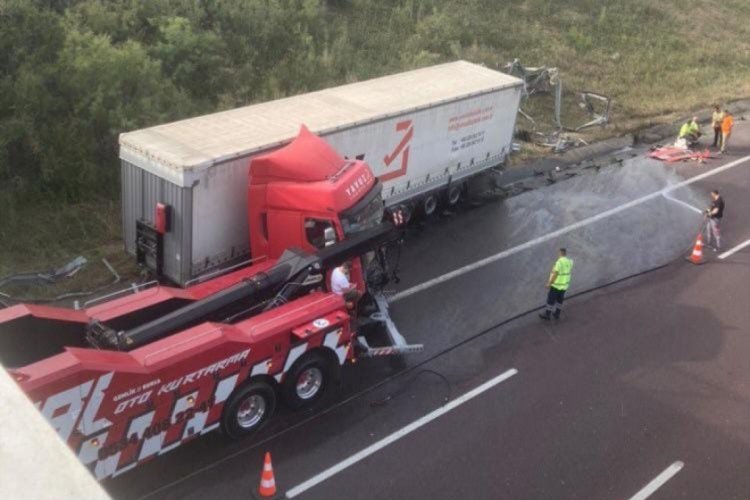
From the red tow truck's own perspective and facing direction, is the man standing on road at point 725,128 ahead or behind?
behind

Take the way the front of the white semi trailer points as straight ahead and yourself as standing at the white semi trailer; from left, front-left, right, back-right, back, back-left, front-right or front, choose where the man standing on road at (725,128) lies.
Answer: back

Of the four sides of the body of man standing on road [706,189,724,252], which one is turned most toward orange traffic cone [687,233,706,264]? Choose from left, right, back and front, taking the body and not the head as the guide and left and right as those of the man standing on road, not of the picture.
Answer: left

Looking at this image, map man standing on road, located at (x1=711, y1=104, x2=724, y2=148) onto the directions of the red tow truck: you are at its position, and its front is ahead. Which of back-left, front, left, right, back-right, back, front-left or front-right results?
back

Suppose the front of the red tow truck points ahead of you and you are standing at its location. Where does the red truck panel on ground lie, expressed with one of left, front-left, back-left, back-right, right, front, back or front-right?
back

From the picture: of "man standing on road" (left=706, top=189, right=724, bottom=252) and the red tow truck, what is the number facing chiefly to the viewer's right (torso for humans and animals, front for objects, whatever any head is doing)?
0

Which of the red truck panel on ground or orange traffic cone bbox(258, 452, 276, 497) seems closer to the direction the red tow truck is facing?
the orange traffic cone

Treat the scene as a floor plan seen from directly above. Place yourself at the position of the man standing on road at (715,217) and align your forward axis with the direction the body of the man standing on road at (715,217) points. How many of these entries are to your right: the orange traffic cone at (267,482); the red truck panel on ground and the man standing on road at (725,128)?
2

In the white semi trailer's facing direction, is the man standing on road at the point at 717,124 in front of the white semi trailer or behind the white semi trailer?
behind

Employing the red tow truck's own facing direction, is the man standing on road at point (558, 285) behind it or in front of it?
behind

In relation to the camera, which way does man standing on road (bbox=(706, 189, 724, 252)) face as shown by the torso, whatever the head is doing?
to the viewer's left

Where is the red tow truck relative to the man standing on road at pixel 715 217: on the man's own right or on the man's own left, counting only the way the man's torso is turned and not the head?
on the man's own left

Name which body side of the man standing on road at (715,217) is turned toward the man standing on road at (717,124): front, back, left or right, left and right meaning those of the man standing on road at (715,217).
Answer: right
